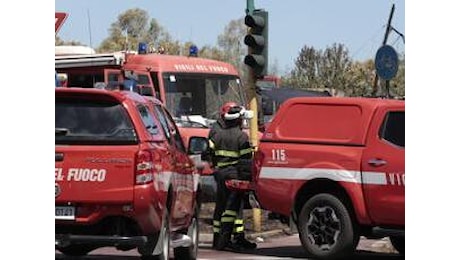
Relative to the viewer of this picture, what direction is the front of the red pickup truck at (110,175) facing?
facing away from the viewer and to the right of the viewer

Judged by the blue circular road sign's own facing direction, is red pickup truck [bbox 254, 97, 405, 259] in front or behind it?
in front

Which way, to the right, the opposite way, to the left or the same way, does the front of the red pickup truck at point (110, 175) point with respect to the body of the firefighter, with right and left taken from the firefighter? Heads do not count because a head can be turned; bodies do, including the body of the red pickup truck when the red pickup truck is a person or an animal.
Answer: the same way

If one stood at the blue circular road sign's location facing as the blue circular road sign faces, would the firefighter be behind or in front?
in front

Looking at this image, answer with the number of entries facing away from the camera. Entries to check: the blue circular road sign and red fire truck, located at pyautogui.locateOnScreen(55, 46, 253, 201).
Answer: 0

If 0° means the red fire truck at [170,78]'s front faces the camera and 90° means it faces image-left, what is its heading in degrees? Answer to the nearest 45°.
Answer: approximately 315°

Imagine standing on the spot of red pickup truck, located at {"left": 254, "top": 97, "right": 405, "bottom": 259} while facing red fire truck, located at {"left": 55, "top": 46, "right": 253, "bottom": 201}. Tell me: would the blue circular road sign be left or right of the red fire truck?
right
